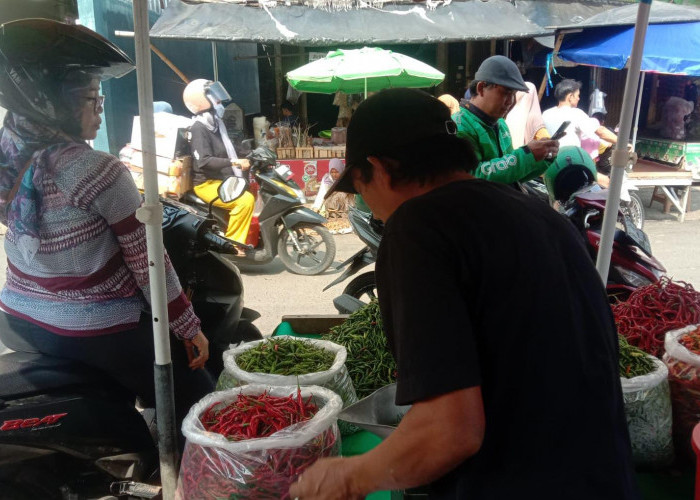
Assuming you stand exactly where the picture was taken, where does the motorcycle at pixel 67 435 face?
facing away from the viewer and to the right of the viewer

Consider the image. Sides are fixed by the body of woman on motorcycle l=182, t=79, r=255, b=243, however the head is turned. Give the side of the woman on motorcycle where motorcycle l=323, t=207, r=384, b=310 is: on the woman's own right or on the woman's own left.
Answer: on the woman's own right

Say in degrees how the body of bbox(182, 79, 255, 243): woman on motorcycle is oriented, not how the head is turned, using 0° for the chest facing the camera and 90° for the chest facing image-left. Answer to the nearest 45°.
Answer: approximately 270°

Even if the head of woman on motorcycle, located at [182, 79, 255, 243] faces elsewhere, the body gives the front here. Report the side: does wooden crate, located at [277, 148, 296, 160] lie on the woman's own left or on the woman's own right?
on the woman's own left

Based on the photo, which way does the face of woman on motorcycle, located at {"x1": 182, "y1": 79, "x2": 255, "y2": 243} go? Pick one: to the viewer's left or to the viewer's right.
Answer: to the viewer's right

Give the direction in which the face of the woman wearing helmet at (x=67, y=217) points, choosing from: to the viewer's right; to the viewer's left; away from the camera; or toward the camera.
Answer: to the viewer's right

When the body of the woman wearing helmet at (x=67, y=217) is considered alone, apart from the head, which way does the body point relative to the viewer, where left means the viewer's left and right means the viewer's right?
facing away from the viewer and to the right of the viewer

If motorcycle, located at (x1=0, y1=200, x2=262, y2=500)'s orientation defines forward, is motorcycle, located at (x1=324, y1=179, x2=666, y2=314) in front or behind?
in front
